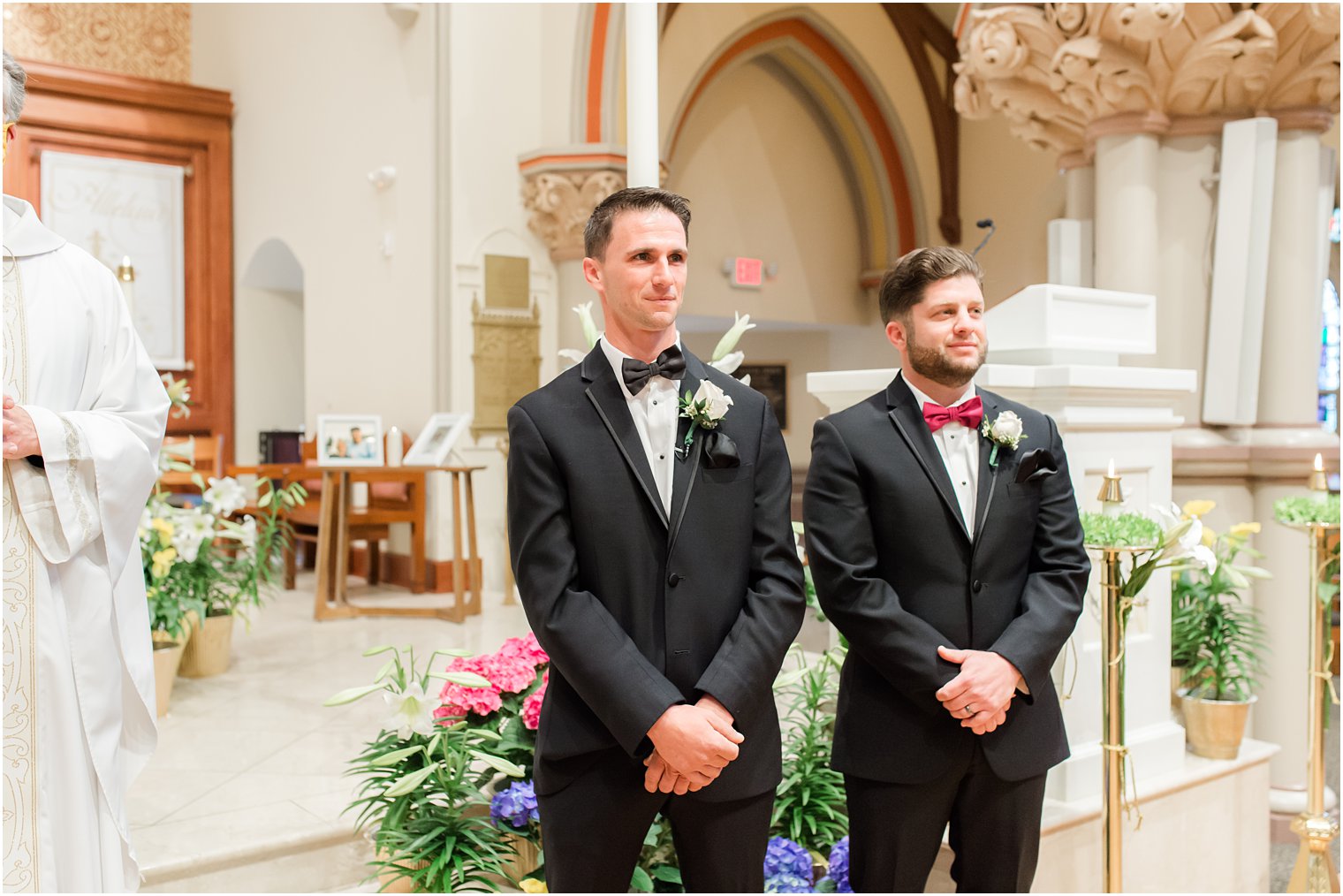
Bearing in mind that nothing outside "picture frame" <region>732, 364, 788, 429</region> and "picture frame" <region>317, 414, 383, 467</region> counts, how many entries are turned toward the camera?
2

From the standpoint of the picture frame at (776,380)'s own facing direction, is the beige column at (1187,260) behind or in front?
in front

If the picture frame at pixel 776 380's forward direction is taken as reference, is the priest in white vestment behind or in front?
in front

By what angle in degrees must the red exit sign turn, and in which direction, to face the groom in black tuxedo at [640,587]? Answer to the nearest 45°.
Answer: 0° — it already faces them

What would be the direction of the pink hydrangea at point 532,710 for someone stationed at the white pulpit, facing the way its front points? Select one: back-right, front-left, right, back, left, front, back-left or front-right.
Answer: right

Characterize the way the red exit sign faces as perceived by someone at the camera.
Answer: facing the viewer

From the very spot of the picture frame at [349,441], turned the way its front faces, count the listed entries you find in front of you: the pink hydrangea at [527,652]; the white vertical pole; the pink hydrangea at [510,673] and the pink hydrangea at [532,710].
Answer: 4

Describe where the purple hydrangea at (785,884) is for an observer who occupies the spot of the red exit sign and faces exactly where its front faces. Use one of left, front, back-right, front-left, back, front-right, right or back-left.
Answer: front

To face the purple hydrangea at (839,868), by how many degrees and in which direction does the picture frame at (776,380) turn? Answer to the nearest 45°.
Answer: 0° — it already faces it

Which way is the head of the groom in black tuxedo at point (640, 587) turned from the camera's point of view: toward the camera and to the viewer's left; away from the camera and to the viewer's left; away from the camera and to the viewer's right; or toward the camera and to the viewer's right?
toward the camera and to the viewer's right

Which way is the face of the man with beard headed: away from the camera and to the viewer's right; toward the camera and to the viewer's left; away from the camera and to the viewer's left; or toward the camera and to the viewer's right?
toward the camera and to the viewer's right

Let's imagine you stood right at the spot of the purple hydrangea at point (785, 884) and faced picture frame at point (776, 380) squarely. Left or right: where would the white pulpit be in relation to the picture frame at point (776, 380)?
right

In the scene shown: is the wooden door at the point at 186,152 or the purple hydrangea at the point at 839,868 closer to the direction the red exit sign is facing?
the purple hydrangea

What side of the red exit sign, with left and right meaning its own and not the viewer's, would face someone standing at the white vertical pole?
front

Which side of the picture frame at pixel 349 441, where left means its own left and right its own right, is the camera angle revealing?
front

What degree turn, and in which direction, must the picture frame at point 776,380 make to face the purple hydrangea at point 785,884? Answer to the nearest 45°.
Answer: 0° — it already faces it

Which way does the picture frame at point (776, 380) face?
toward the camera
